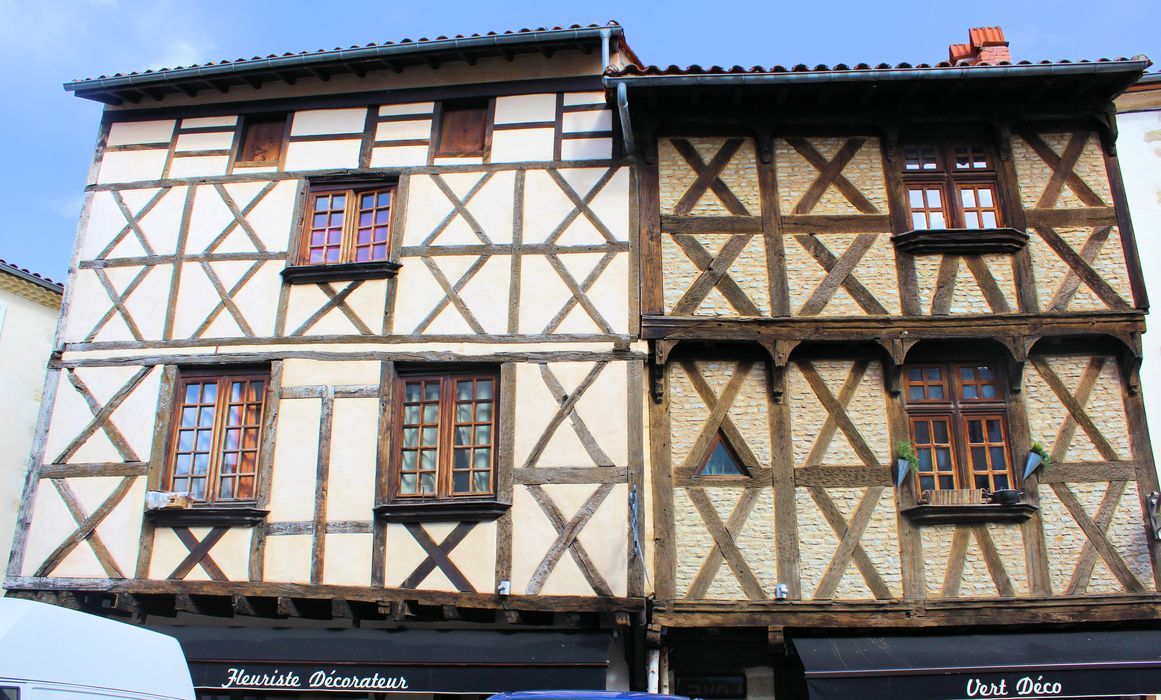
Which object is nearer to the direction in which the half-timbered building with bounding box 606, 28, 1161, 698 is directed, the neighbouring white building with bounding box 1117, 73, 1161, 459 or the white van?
the white van

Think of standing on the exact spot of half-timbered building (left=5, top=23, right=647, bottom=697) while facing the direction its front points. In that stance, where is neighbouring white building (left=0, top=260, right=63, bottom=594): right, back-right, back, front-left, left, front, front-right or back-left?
back-right

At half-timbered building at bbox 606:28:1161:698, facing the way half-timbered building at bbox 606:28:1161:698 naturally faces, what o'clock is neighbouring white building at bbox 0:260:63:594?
The neighbouring white building is roughly at 3 o'clock from the half-timbered building.

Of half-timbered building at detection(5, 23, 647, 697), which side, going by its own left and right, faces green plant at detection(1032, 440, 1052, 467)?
left

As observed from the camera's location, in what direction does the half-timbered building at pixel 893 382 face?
facing the viewer

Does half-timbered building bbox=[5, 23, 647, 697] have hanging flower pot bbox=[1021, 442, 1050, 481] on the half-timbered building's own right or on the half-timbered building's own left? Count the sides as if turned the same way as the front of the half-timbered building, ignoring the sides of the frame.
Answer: on the half-timbered building's own left

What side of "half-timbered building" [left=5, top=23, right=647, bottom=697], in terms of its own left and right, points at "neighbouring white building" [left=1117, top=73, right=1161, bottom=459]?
left

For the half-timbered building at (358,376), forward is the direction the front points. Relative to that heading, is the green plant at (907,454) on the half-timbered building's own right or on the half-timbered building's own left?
on the half-timbered building's own left

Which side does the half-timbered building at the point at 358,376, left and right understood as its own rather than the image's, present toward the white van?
front

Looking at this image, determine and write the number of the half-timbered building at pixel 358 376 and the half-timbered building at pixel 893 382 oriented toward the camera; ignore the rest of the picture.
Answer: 2

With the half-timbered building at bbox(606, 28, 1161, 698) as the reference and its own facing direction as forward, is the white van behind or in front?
in front
